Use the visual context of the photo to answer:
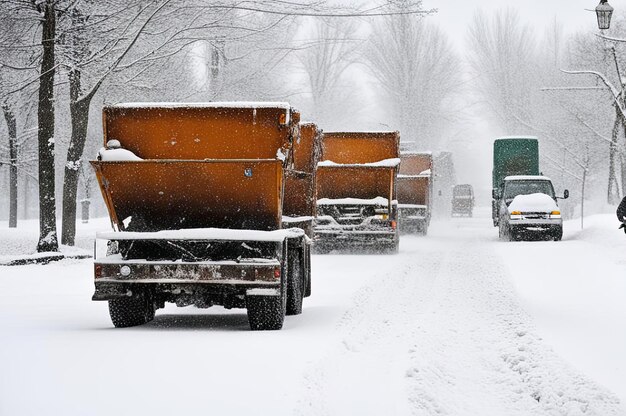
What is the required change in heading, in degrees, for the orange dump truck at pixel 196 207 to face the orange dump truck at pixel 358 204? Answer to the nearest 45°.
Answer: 0° — it already faces it

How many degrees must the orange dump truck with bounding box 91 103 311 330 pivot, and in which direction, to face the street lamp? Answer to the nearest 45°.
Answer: approximately 45° to its right

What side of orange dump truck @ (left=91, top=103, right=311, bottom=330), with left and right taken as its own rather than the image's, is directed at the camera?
back

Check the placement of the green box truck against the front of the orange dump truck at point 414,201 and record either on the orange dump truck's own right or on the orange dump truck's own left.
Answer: on the orange dump truck's own right

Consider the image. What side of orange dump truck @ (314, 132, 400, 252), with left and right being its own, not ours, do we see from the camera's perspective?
back

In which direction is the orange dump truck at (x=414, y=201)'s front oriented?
away from the camera

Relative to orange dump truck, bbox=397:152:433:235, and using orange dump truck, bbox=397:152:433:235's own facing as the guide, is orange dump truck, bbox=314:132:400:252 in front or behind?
behind

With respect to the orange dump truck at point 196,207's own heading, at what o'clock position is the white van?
The white van is roughly at 1 o'clock from the orange dump truck.

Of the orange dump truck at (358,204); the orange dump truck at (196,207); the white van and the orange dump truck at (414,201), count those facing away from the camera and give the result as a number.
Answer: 3

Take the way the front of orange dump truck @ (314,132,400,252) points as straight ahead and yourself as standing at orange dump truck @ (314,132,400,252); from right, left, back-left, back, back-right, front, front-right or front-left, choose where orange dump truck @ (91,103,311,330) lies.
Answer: back
